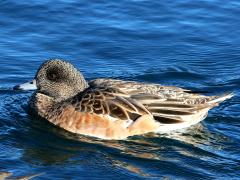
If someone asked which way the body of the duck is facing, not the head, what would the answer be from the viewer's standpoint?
to the viewer's left
